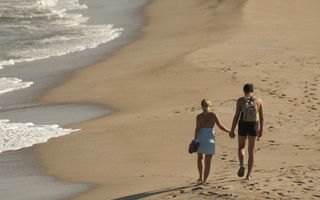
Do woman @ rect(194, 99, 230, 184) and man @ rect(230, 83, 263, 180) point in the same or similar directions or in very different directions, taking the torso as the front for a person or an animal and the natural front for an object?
same or similar directions

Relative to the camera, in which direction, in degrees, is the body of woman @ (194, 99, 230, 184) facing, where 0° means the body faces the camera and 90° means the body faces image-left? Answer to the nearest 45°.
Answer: approximately 180°

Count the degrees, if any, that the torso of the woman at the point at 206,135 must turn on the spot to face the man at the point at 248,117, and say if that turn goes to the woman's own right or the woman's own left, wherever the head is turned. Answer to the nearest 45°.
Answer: approximately 90° to the woman's own right

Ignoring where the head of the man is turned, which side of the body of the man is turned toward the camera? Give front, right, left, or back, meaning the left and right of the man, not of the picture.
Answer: back

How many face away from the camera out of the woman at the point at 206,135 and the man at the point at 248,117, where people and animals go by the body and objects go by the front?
2

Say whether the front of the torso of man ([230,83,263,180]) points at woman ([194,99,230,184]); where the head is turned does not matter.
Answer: no
